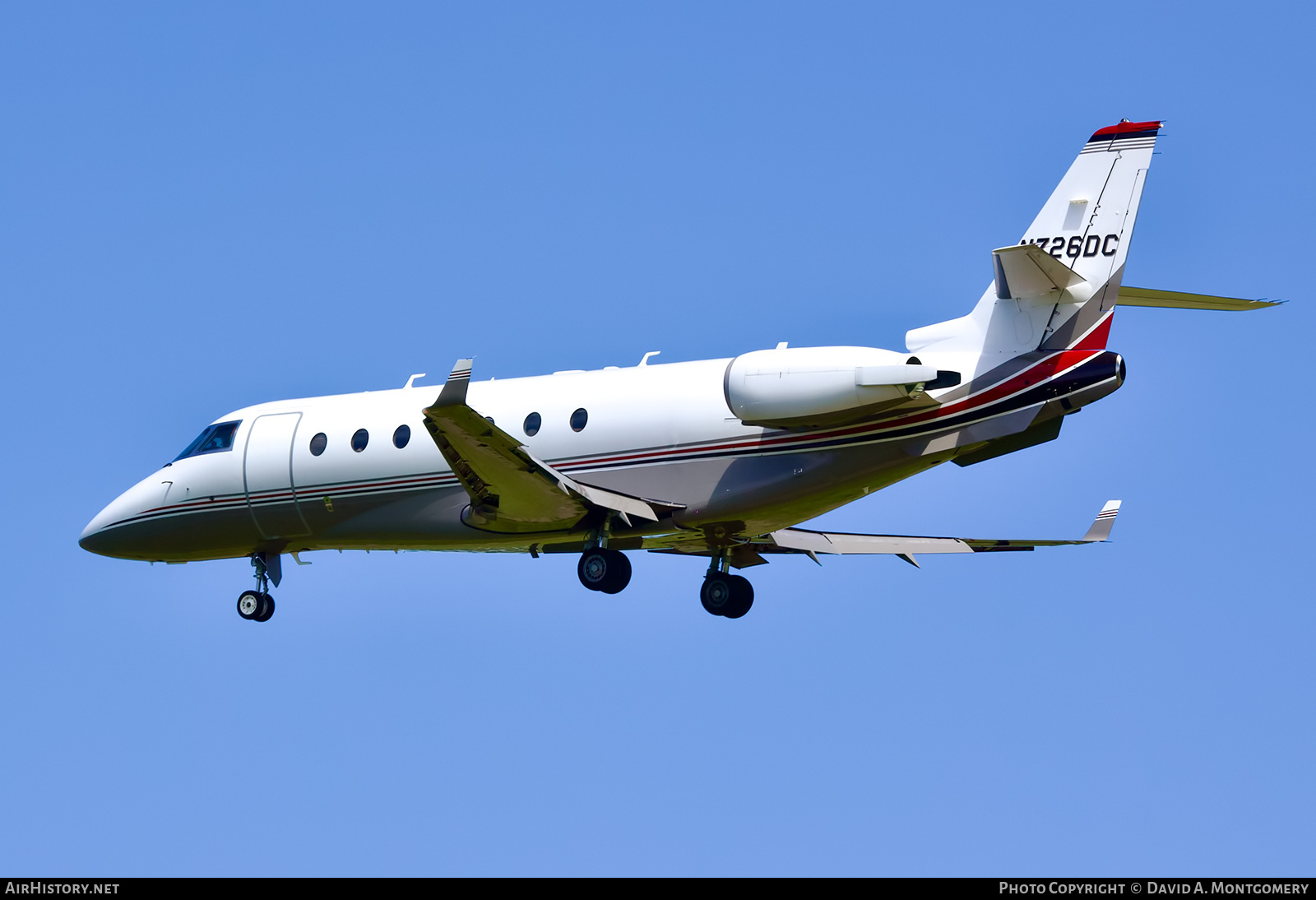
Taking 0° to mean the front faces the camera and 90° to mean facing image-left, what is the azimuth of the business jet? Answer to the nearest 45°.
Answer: approximately 135°
